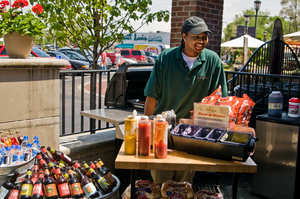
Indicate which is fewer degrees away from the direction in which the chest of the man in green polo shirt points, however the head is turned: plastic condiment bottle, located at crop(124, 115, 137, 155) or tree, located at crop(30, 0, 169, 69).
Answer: the plastic condiment bottle

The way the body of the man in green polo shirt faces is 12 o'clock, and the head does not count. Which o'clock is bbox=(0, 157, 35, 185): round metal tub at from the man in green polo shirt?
The round metal tub is roughly at 2 o'clock from the man in green polo shirt.

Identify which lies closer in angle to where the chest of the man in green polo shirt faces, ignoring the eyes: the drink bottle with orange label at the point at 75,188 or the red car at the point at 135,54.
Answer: the drink bottle with orange label

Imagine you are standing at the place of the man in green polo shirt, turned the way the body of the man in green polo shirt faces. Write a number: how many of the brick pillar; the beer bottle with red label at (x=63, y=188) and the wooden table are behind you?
1

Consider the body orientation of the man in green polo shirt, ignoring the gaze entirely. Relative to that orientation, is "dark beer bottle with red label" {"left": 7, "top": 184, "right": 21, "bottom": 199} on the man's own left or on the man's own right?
on the man's own right

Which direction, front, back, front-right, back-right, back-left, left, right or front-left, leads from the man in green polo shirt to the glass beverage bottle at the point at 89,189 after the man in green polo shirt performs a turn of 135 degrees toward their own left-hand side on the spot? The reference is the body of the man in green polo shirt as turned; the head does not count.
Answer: back

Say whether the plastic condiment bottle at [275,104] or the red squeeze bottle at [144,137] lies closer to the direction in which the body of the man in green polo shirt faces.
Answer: the red squeeze bottle

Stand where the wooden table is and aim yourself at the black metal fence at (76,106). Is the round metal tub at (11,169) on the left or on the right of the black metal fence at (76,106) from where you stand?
left

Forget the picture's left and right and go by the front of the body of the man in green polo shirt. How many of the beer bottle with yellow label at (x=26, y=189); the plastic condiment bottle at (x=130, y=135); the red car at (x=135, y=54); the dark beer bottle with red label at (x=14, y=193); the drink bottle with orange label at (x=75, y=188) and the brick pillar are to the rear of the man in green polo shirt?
2

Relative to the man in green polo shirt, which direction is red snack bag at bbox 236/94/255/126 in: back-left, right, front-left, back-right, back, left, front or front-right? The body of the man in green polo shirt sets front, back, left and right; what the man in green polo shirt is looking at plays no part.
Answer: front-left

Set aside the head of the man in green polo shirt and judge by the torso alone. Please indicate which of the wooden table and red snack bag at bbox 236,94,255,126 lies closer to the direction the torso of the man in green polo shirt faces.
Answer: the wooden table

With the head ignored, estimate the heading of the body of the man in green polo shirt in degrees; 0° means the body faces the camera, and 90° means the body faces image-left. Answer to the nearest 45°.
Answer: approximately 0°

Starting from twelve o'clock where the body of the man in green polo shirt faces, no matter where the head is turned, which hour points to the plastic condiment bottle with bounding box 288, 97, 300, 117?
The plastic condiment bottle is roughly at 8 o'clock from the man in green polo shirt.

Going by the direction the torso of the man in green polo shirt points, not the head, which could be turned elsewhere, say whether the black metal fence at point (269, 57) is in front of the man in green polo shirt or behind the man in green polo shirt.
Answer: behind

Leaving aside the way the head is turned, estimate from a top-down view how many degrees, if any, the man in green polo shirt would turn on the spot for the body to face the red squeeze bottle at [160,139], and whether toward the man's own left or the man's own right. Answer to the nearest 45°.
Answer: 0° — they already face it

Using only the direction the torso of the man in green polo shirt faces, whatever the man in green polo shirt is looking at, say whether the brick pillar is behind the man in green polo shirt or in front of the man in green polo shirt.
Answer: behind
